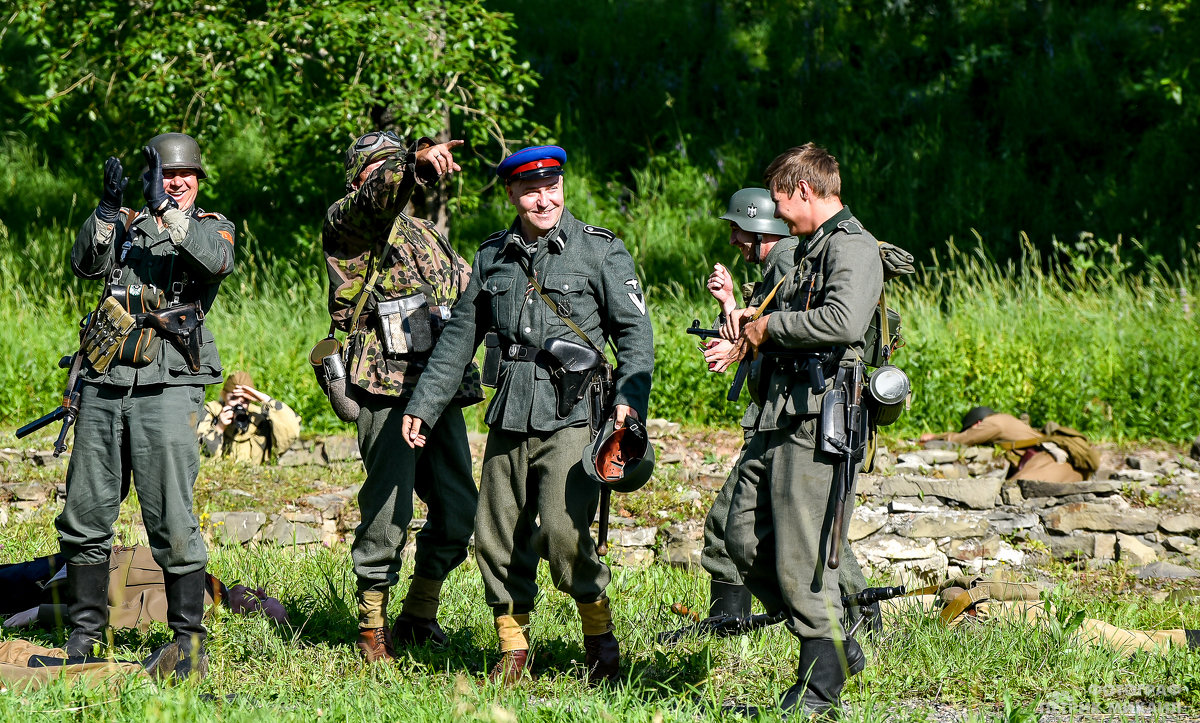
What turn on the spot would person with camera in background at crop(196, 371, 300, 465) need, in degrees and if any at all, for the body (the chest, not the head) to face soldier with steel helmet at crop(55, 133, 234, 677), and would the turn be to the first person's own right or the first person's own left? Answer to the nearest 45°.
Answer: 0° — they already face them

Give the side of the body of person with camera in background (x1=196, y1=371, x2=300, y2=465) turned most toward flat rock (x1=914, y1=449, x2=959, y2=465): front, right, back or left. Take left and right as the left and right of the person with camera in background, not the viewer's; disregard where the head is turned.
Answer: left

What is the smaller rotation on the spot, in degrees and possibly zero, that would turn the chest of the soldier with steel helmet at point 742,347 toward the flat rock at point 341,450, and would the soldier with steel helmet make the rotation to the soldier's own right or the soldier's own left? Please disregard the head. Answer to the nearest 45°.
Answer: approximately 45° to the soldier's own right

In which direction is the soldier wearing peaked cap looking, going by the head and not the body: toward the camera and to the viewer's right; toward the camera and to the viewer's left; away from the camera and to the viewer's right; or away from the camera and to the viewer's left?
toward the camera and to the viewer's right

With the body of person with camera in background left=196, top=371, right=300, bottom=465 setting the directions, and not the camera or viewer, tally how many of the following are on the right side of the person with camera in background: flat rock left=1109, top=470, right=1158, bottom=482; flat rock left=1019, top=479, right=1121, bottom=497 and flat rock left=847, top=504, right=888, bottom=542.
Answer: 0

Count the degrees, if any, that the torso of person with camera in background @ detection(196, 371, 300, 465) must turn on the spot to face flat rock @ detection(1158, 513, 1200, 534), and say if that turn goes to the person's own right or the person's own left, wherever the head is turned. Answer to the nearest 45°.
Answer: approximately 45° to the person's own left

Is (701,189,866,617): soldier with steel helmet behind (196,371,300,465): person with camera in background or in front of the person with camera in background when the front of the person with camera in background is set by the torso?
in front

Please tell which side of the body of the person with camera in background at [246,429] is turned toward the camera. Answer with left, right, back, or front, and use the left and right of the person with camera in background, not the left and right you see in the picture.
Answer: front

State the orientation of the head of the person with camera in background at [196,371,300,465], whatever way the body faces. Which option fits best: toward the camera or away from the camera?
toward the camera

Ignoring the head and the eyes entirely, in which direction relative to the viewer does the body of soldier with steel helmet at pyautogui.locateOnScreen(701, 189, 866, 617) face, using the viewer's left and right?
facing to the left of the viewer

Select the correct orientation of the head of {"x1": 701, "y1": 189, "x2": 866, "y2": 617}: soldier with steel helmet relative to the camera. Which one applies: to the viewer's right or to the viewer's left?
to the viewer's left

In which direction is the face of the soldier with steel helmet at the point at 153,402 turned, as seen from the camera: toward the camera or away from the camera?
toward the camera

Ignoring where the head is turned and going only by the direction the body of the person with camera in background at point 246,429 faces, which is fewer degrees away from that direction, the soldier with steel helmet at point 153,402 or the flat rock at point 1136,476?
the soldier with steel helmet

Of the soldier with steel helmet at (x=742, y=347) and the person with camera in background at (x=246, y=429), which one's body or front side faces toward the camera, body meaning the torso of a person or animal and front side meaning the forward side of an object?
the person with camera in background
